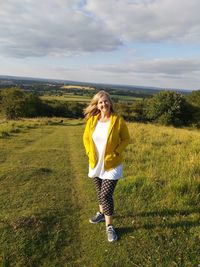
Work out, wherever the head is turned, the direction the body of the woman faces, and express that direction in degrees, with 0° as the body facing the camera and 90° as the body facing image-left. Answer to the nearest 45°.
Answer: approximately 0°
